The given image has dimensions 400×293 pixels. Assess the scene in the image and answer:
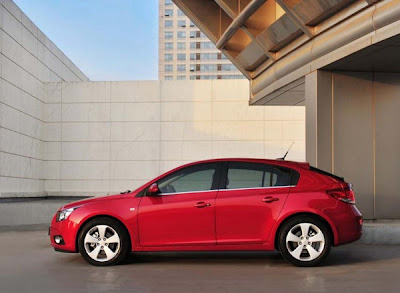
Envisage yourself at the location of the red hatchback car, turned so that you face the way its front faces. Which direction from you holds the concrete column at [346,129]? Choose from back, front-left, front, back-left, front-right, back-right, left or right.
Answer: back-right

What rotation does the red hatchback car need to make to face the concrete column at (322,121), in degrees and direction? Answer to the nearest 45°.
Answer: approximately 135° to its right

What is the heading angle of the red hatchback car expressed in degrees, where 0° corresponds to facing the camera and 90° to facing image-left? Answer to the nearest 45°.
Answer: approximately 90°
